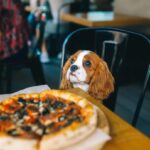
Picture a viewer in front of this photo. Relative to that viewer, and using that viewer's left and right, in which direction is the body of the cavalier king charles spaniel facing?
facing the viewer and to the left of the viewer

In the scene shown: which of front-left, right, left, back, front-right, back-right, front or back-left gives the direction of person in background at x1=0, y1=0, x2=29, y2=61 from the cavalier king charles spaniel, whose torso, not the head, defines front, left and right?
right

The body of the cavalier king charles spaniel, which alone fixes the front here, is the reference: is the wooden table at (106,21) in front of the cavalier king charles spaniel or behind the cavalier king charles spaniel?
behind
